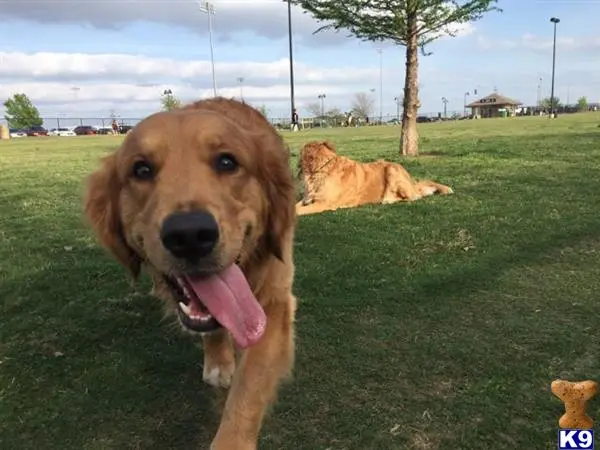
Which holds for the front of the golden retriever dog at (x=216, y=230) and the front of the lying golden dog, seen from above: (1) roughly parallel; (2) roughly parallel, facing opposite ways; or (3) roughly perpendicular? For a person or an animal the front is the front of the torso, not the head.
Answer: roughly perpendicular

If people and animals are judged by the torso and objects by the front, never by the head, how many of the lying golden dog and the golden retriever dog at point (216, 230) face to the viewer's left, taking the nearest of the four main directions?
1

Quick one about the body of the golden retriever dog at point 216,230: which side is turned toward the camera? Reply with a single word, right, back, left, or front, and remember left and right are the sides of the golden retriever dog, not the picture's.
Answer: front

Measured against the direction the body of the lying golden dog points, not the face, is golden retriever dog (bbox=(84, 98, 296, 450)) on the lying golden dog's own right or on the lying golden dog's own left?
on the lying golden dog's own left

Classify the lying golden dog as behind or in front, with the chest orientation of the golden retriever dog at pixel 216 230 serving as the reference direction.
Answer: behind

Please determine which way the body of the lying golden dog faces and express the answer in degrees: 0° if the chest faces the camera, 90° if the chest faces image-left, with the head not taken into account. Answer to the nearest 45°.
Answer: approximately 90°
